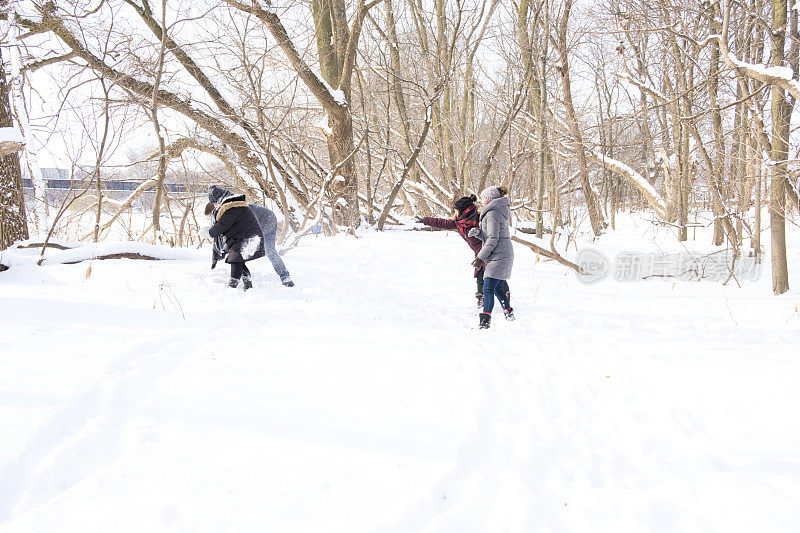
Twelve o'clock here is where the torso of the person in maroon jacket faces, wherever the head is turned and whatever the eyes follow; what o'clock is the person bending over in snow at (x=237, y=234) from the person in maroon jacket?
The person bending over in snow is roughly at 12 o'clock from the person in maroon jacket.

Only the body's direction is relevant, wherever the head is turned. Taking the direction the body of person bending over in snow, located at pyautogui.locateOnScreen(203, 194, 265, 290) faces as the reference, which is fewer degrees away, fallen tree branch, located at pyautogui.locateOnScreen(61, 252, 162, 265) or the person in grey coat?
the fallen tree branch

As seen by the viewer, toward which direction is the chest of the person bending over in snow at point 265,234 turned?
to the viewer's left

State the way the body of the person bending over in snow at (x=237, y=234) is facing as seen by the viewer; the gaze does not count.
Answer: to the viewer's left

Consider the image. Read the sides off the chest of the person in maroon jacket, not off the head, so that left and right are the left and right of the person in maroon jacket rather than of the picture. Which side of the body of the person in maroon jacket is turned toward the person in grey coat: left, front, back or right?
left

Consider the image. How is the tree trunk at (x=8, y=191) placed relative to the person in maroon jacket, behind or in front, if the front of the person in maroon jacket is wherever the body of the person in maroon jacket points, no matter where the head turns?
in front

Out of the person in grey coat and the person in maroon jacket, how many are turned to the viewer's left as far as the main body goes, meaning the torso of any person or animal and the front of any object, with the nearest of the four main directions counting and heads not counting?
2

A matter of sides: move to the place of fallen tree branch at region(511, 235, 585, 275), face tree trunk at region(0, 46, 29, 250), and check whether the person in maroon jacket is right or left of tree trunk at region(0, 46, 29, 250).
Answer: left

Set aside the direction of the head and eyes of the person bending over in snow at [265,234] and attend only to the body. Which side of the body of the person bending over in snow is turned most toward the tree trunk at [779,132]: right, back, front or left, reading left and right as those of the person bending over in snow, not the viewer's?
back

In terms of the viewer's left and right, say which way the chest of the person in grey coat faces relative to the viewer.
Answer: facing to the left of the viewer

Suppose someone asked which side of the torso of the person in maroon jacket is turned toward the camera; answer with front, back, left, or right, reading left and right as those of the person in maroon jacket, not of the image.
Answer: left

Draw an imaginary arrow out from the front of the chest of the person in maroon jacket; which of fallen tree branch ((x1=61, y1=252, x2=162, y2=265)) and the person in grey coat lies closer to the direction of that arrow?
the fallen tree branch
